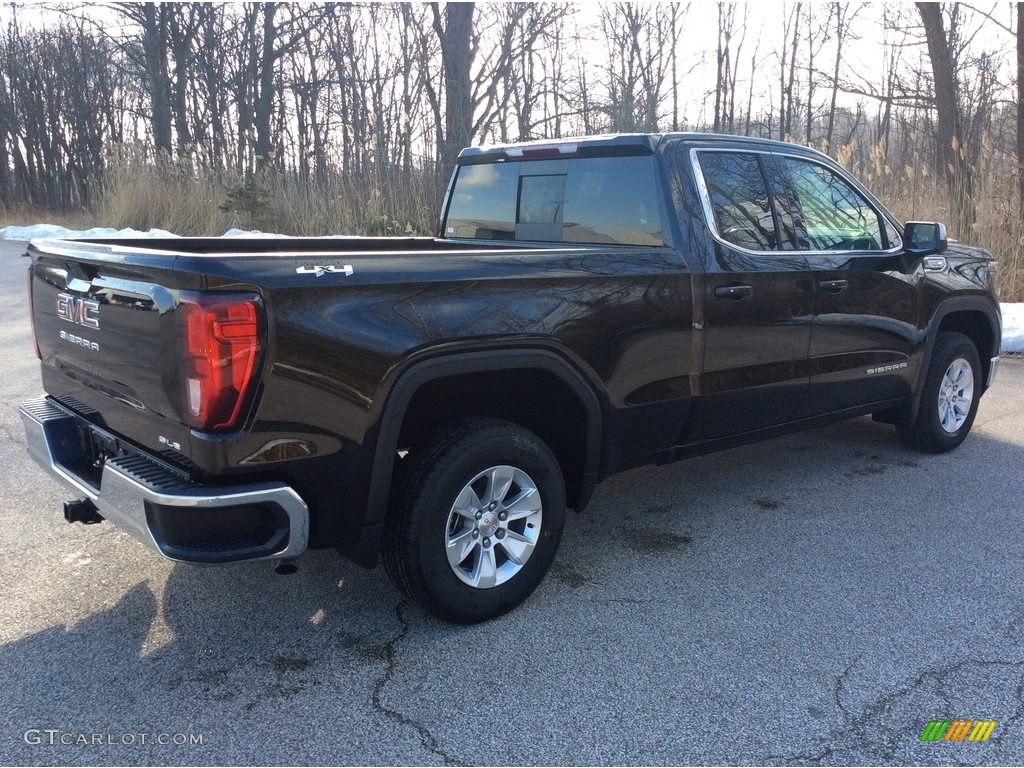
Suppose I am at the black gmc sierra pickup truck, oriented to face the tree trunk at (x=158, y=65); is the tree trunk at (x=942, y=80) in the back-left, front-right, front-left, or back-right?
front-right

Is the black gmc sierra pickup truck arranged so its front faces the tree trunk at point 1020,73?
yes

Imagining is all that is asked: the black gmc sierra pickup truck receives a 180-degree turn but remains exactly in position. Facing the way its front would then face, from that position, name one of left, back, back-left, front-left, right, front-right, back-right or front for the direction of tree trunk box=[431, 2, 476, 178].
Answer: back-right

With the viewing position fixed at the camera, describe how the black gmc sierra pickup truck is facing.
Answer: facing away from the viewer and to the right of the viewer

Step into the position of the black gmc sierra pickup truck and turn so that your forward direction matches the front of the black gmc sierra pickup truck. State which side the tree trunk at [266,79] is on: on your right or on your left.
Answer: on your left

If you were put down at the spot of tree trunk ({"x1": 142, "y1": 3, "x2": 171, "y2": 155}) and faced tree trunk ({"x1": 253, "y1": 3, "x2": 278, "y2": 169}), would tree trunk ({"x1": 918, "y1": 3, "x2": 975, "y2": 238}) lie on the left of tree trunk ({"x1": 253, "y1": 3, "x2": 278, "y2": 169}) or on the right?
right

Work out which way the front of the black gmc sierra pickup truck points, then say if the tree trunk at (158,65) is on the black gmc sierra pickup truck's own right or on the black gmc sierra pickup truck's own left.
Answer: on the black gmc sierra pickup truck's own left

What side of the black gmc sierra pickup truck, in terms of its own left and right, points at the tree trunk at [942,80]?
front
